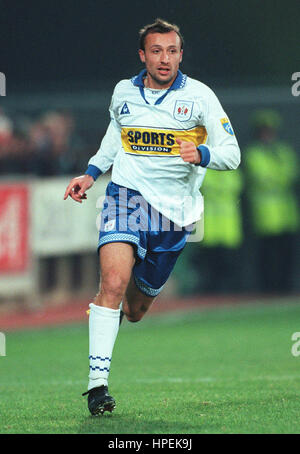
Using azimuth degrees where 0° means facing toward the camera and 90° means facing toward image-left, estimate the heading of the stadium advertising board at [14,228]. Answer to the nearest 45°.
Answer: approximately 0°

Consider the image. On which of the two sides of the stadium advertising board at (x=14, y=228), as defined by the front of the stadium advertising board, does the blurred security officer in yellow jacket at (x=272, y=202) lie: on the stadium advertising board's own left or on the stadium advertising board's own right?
on the stadium advertising board's own left

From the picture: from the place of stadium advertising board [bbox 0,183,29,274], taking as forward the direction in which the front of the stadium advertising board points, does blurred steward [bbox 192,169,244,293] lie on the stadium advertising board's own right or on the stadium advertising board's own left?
on the stadium advertising board's own left
